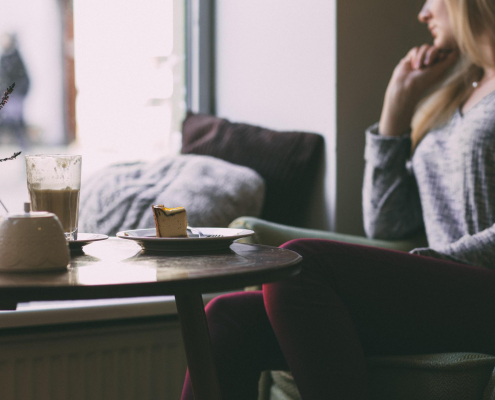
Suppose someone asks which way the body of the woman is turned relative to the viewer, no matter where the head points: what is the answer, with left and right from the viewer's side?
facing the viewer and to the left of the viewer

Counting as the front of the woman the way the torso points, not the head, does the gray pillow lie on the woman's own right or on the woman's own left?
on the woman's own right
